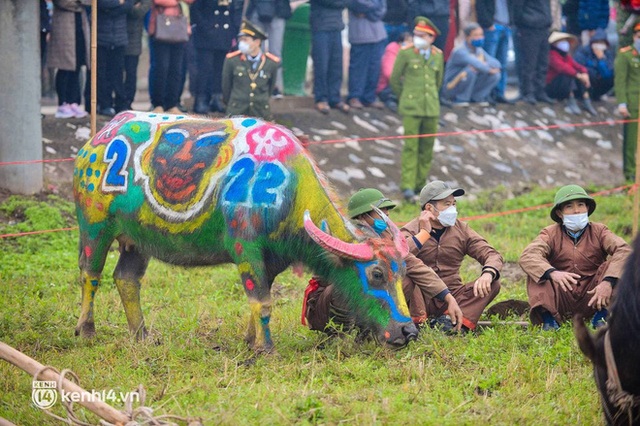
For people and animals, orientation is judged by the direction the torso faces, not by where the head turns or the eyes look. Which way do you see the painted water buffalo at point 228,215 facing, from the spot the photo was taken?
facing to the right of the viewer

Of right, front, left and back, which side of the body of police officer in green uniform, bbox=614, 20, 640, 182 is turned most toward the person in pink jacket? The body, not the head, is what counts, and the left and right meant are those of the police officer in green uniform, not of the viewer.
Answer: right

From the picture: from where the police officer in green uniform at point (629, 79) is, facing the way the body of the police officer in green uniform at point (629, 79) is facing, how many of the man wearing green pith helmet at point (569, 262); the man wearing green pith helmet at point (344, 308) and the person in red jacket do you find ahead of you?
2

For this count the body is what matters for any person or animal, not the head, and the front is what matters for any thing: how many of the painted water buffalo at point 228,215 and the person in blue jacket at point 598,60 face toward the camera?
1

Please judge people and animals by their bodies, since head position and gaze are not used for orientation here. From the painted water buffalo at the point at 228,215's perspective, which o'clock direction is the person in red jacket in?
The person in red jacket is roughly at 10 o'clock from the painted water buffalo.

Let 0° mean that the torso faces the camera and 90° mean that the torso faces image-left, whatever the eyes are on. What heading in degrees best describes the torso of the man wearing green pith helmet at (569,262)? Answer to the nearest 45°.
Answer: approximately 0°

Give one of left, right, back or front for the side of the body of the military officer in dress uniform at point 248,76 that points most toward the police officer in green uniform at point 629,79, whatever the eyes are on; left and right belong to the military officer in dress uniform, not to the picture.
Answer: left

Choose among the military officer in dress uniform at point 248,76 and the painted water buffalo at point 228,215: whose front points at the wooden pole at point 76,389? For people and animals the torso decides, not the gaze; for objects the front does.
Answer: the military officer in dress uniform

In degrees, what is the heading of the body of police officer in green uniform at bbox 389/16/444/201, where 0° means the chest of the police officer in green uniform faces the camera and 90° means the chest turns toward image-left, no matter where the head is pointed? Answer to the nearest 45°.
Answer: approximately 0°

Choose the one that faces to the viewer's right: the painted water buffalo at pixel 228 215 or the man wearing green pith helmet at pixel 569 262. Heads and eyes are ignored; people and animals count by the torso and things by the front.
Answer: the painted water buffalo

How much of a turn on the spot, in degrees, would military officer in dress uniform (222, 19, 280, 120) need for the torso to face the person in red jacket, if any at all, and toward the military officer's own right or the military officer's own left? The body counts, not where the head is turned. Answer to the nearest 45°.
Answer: approximately 135° to the military officer's own left
